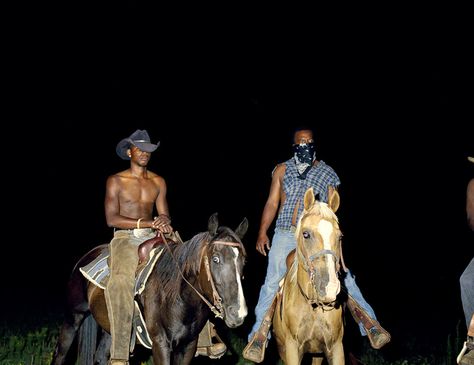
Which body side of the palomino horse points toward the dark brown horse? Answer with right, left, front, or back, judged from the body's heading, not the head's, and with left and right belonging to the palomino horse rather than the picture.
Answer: right

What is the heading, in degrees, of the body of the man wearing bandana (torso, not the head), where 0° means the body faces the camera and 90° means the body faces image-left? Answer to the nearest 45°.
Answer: approximately 0°

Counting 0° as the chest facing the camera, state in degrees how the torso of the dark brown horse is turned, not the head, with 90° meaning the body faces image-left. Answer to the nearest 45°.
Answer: approximately 315°

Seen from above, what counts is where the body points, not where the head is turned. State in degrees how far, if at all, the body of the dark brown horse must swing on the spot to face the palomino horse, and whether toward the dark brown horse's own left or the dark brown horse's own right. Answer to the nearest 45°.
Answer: approximately 45° to the dark brown horse's own left

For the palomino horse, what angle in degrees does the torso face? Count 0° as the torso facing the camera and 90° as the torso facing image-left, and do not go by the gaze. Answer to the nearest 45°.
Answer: approximately 0°

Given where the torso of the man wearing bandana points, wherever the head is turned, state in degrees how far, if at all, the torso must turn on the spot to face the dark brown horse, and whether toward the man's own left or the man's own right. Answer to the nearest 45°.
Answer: approximately 45° to the man's own right
